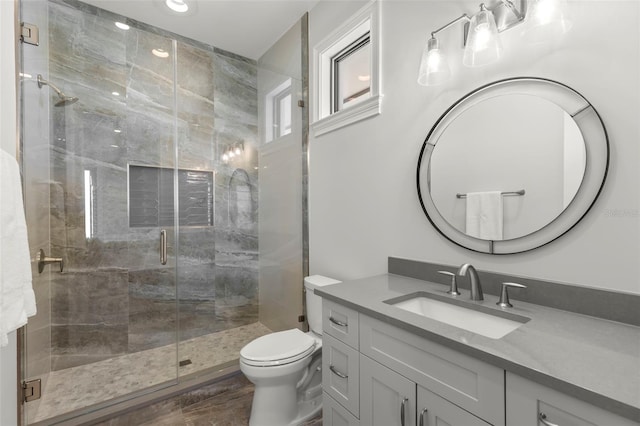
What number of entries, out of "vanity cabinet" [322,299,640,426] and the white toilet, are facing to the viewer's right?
0

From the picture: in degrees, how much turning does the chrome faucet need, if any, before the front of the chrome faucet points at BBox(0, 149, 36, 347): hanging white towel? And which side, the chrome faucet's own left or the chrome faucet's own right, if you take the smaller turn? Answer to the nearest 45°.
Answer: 0° — it already faces it

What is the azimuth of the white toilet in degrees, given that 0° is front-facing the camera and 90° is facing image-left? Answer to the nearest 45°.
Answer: approximately 45°

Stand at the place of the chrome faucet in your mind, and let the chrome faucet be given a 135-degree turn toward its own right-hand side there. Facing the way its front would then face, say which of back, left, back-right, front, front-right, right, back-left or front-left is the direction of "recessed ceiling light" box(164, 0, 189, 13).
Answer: left

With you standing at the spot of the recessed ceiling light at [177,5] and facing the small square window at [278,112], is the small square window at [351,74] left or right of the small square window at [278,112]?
right

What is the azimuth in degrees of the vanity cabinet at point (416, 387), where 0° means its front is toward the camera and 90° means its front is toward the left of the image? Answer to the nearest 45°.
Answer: approximately 45°

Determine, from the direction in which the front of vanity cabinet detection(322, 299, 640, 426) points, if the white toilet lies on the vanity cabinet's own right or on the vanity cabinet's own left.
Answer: on the vanity cabinet's own right

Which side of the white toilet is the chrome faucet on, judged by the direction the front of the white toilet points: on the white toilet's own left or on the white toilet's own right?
on the white toilet's own left

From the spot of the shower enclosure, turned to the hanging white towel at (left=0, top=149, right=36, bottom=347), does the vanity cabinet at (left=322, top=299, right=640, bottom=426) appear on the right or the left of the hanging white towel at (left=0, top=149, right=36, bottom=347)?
left
